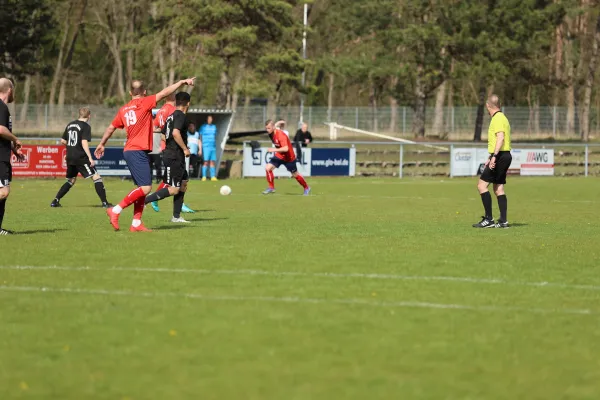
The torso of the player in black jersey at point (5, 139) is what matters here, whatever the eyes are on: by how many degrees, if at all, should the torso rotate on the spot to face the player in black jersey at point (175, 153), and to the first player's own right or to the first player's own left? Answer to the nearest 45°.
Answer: approximately 45° to the first player's own left

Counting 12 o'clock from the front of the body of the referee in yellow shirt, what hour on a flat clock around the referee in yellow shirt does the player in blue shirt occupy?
The player in blue shirt is roughly at 2 o'clock from the referee in yellow shirt.

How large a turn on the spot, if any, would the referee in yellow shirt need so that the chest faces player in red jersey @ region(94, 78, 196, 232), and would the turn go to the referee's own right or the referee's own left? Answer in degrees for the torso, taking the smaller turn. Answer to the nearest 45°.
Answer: approximately 45° to the referee's own left

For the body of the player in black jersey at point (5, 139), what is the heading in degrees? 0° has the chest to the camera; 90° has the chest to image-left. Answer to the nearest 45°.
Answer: approximately 270°

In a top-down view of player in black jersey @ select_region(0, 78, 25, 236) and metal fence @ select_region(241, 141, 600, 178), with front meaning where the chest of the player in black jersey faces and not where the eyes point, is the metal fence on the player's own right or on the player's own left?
on the player's own left

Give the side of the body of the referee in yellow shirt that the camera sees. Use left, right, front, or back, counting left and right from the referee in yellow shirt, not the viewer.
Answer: left

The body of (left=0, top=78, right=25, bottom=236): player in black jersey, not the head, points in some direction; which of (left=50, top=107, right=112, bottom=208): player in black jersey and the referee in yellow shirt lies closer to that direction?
the referee in yellow shirt

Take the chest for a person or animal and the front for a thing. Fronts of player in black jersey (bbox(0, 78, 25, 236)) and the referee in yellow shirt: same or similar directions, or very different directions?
very different directions
